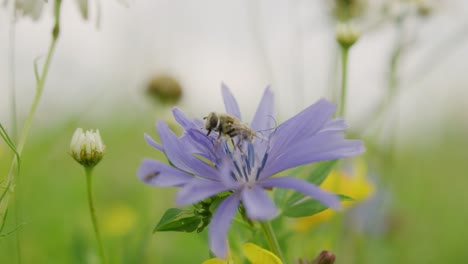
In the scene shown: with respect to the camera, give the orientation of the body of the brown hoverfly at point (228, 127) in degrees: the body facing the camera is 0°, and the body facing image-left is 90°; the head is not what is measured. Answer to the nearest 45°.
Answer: approximately 90°
